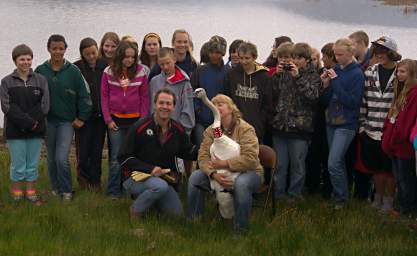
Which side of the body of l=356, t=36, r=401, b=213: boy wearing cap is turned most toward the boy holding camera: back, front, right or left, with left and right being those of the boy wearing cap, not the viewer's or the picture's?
right

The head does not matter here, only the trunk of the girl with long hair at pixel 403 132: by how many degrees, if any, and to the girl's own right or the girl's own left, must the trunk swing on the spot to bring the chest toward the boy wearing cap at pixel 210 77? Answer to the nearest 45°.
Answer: approximately 45° to the girl's own right

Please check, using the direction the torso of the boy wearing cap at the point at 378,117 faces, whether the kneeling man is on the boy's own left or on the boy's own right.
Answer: on the boy's own right

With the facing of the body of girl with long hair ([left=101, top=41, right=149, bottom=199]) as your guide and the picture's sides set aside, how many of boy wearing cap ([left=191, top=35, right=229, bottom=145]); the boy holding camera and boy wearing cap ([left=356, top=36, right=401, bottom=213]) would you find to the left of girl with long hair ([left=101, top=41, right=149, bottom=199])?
3

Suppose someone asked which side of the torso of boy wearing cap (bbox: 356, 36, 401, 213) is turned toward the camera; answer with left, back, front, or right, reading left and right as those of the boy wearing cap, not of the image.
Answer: front

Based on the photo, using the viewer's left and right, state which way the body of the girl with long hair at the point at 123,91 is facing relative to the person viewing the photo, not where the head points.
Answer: facing the viewer

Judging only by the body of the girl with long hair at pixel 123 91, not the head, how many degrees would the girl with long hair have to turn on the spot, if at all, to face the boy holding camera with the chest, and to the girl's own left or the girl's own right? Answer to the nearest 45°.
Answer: approximately 90° to the girl's own left

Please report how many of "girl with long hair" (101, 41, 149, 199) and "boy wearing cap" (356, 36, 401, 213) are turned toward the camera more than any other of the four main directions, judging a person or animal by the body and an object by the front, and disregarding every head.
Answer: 2

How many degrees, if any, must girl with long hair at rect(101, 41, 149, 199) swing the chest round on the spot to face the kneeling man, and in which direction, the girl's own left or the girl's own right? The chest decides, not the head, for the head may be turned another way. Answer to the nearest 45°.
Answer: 0° — they already face them

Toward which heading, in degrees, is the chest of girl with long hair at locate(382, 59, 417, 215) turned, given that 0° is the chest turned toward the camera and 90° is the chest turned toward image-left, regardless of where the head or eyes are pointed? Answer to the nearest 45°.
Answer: approximately 45°

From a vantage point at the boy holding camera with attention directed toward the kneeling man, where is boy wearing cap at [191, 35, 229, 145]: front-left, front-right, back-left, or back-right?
front-right

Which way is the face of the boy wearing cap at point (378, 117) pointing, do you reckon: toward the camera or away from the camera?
toward the camera

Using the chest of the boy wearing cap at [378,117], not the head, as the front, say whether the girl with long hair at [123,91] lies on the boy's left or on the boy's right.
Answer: on the boy's right

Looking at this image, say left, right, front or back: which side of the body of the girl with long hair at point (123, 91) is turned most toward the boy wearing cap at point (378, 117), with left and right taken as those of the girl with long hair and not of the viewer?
left

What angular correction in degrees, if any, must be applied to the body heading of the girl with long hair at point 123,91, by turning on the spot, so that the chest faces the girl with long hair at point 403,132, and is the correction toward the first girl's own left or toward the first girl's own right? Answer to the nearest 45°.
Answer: approximately 90° to the first girl's own left

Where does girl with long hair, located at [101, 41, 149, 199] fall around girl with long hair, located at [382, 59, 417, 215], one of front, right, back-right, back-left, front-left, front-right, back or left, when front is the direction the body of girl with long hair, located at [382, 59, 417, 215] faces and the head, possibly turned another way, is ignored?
front-right
